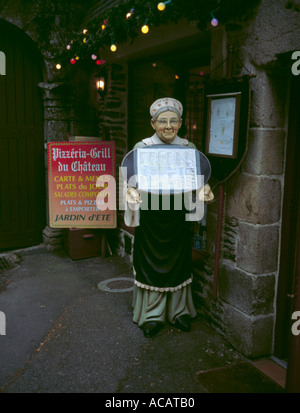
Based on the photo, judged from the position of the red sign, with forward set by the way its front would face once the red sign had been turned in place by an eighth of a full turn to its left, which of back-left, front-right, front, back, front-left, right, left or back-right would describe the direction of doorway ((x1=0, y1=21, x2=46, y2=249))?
back

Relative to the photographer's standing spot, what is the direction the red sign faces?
facing the viewer

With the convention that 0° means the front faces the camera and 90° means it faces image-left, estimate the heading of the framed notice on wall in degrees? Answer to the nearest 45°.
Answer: approximately 45°

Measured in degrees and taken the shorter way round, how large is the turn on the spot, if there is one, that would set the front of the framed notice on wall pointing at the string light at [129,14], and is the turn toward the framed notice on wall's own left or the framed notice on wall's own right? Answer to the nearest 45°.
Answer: approximately 90° to the framed notice on wall's own right

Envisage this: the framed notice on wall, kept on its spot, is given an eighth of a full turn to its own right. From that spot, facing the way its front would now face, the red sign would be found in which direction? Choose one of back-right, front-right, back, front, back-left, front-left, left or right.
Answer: front-right

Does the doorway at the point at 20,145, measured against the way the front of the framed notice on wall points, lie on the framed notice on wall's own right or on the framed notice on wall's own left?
on the framed notice on wall's own right
